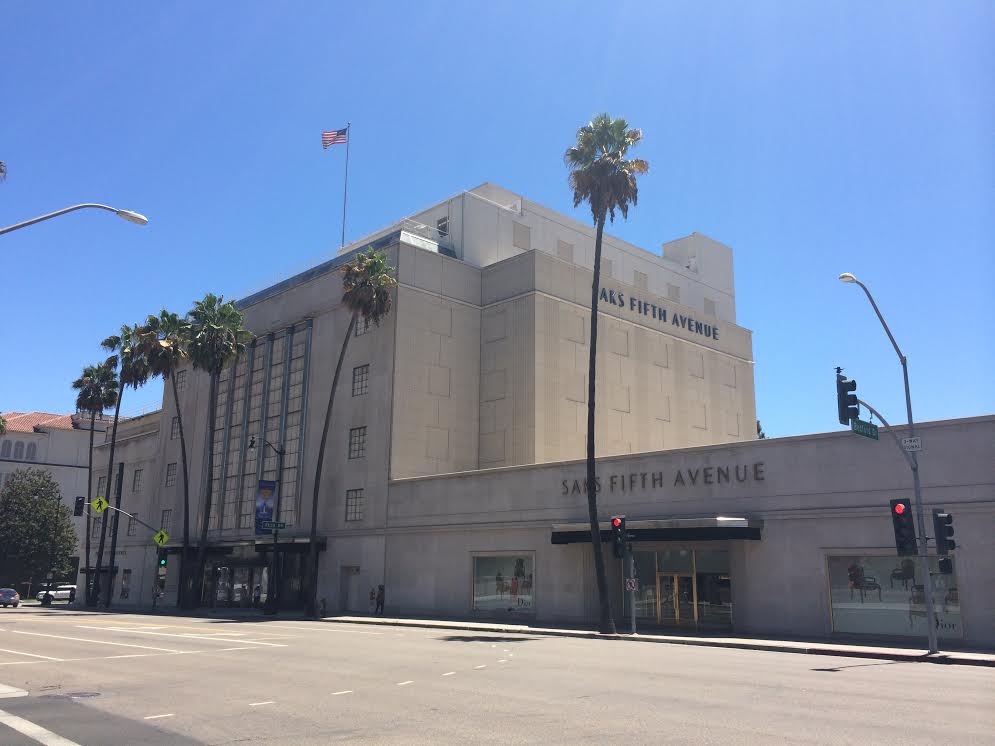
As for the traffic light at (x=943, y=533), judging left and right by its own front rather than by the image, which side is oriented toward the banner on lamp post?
back

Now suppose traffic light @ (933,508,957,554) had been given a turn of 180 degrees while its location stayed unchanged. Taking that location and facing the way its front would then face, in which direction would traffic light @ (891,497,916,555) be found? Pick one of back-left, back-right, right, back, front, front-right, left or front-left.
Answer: front

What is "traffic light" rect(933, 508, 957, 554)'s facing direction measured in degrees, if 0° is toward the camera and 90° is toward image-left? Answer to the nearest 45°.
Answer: approximately 270°

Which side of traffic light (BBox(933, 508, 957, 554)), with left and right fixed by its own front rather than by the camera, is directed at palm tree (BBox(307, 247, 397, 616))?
back
